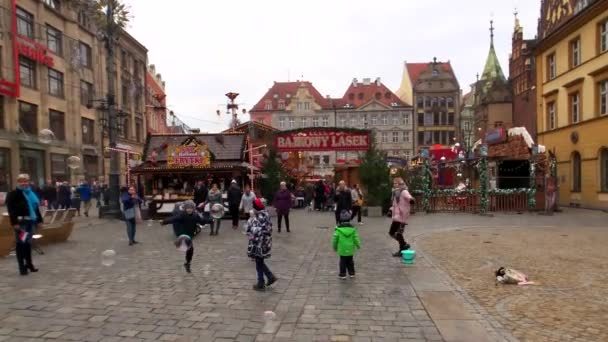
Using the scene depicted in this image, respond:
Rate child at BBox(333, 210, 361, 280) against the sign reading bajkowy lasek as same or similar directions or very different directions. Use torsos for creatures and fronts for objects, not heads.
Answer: very different directions

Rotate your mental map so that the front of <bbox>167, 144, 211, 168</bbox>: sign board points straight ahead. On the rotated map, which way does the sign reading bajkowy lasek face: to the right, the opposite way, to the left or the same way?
the same way

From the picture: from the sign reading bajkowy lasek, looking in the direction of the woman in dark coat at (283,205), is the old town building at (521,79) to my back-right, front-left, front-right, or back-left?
back-left

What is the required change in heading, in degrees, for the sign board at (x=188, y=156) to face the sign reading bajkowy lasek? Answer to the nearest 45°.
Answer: approximately 90° to its left

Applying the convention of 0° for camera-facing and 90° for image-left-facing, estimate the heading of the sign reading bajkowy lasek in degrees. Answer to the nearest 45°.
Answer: approximately 0°

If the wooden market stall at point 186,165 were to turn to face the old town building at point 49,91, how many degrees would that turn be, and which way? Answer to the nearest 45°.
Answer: approximately 135° to its right

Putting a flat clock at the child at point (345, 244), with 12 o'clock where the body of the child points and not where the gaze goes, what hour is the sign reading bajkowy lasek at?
The sign reading bajkowy lasek is roughly at 12 o'clock from the child.

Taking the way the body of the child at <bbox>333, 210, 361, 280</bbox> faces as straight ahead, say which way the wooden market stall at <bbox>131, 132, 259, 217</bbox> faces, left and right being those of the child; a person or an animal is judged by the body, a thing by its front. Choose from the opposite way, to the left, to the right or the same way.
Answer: the opposite way

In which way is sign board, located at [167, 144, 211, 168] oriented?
toward the camera

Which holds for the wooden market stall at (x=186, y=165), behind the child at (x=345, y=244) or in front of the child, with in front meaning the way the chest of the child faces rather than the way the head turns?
in front

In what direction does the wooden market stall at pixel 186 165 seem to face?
toward the camera

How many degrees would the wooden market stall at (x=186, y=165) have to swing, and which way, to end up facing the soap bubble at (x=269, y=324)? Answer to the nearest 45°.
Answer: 0° — it already faces it

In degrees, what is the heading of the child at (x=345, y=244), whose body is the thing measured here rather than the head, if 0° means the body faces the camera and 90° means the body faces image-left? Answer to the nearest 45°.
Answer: approximately 180°

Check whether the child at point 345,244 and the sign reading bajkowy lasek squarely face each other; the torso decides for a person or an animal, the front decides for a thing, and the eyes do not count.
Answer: yes

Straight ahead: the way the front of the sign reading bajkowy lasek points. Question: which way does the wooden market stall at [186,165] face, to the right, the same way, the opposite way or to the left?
the same way

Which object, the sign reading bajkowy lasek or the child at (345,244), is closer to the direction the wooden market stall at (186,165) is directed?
the child

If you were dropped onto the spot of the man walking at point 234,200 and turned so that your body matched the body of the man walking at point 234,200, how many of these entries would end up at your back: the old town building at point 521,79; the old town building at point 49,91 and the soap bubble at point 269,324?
1
